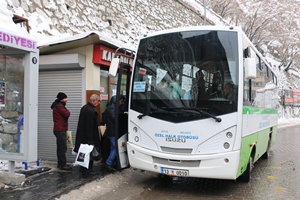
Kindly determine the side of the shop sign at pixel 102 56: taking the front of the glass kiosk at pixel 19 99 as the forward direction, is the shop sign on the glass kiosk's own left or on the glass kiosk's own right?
on the glass kiosk's own left

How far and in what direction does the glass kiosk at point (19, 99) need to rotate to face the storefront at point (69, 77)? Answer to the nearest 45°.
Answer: approximately 90° to its left

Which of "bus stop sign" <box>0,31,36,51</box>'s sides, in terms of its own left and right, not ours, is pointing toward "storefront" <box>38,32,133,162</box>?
left

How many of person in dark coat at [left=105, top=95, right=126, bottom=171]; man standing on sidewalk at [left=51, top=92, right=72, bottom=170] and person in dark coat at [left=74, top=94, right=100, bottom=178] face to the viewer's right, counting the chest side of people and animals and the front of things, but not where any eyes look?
3

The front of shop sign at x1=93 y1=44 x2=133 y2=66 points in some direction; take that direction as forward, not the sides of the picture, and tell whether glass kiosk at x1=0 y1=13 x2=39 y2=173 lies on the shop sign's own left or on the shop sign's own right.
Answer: on the shop sign's own right

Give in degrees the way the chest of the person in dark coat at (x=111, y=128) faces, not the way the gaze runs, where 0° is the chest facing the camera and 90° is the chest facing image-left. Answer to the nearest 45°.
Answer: approximately 270°

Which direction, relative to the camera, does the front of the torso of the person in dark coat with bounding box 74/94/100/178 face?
to the viewer's right

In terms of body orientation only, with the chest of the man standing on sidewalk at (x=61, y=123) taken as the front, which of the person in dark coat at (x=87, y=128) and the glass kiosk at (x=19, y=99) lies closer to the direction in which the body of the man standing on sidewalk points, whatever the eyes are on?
the person in dark coat

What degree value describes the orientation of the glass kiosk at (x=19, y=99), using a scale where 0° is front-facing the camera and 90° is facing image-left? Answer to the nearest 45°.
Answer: approximately 315°

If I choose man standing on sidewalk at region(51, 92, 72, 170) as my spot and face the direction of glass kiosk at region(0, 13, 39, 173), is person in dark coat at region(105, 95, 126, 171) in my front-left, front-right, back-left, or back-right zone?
back-left

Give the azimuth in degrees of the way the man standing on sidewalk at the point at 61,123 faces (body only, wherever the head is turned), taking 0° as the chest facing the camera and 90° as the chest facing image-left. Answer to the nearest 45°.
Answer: approximately 270°

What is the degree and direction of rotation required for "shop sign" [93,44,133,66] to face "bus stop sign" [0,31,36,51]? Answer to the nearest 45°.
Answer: approximately 90° to its right
